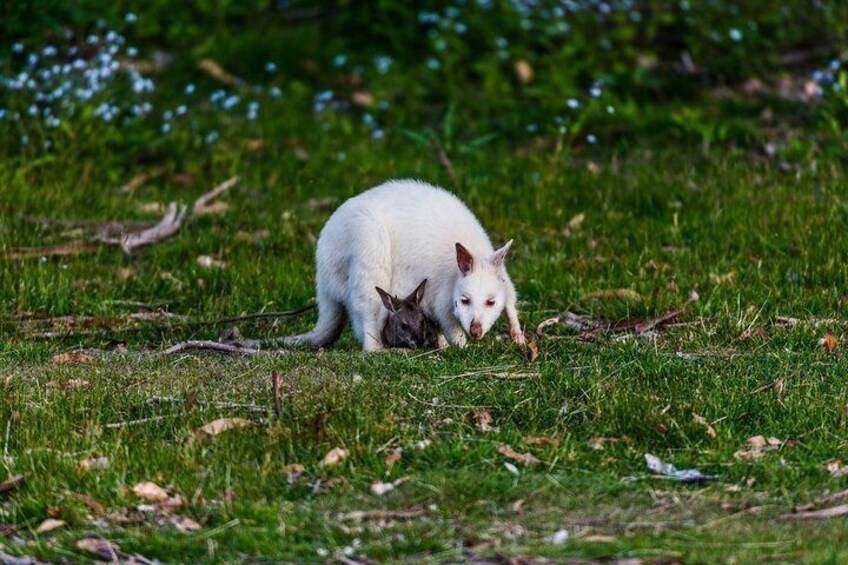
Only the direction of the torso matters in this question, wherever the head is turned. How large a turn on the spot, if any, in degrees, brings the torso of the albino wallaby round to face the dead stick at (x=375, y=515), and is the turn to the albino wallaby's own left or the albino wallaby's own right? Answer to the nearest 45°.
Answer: approximately 45° to the albino wallaby's own right

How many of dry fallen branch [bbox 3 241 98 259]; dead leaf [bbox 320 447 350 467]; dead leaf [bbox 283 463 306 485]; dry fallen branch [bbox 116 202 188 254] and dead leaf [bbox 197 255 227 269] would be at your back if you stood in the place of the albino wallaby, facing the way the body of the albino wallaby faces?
3

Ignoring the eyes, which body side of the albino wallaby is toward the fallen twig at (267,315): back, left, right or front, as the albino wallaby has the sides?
back

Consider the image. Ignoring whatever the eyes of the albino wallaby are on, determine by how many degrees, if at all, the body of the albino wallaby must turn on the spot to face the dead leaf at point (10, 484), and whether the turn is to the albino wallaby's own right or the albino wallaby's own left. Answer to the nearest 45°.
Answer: approximately 90° to the albino wallaby's own right

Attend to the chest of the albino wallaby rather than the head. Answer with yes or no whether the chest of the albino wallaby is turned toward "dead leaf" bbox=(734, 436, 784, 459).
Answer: yes

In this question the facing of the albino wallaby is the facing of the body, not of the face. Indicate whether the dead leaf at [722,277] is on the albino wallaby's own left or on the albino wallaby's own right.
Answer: on the albino wallaby's own left

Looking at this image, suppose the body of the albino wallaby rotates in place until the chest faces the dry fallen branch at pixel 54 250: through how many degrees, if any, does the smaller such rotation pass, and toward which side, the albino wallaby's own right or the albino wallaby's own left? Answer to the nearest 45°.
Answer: approximately 180°

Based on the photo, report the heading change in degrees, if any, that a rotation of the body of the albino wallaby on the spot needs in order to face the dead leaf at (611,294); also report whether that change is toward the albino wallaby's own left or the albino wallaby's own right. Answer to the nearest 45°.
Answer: approximately 90° to the albino wallaby's own left

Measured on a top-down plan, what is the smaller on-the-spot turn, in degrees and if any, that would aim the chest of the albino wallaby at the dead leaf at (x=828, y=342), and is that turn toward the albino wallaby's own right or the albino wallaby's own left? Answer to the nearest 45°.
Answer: approximately 45° to the albino wallaby's own left

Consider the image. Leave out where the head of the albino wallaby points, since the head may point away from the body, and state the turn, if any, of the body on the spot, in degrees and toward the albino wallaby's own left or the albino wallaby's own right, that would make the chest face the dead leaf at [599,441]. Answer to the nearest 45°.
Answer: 0° — it already faces it

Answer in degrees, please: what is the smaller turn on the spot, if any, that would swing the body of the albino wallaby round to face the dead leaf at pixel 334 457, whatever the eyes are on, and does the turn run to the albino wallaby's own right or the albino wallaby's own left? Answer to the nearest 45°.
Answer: approximately 45° to the albino wallaby's own right

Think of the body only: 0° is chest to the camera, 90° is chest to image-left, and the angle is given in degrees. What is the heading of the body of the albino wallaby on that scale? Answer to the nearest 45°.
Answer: approximately 315°

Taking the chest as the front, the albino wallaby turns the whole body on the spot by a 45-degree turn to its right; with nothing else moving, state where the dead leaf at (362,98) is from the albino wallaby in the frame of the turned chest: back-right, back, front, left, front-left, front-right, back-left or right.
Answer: back

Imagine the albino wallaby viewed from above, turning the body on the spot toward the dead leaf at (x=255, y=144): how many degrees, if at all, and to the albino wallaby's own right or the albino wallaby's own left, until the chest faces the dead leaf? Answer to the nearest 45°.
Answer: approximately 135° to the albino wallaby's own left

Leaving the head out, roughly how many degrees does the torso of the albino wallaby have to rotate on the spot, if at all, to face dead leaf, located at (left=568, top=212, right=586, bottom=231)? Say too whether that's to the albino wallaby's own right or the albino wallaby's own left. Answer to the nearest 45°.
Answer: approximately 90° to the albino wallaby's own left
